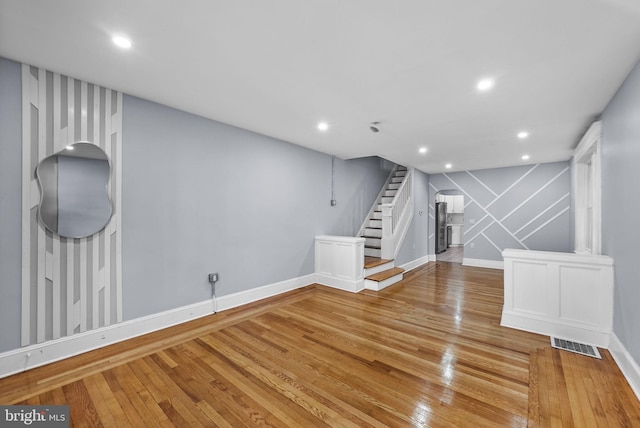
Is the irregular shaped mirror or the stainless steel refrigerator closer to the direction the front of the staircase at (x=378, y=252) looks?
the irregular shaped mirror

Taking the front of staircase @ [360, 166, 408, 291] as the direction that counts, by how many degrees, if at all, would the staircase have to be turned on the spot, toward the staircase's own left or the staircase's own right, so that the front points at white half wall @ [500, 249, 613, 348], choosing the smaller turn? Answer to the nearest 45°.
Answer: approximately 45° to the staircase's own left

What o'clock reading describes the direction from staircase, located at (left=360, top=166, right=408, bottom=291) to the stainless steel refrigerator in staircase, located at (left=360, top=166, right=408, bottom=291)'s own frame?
The stainless steel refrigerator is roughly at 7 o'clock from the staircase.

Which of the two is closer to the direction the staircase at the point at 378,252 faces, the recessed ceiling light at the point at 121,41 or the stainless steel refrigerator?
the recessed ceiling light

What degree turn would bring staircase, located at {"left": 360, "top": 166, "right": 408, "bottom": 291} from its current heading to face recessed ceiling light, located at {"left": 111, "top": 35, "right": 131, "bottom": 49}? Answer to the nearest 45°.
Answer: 0° — it already faces it

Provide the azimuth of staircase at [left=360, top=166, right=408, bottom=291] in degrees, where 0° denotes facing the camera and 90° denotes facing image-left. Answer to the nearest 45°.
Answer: approximately 0°

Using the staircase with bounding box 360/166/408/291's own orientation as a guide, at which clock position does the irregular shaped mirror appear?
The irregular shaped mirror is roughly at 1 o'clock from the staircase.
